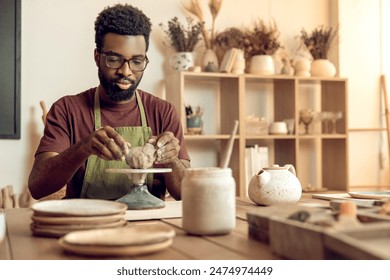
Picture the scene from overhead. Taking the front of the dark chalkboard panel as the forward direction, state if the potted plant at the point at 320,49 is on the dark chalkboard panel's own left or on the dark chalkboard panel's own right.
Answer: on the dark chalkboard panel's own left

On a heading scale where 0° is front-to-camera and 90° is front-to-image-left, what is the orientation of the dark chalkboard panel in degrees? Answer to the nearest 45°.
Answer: approximately 0°

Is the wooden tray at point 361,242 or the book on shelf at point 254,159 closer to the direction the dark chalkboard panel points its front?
the wooden tray

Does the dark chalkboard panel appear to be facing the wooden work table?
yes

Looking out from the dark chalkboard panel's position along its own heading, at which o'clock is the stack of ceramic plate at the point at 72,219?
The stack of ceramic plate is roughly at 12 o'clock from the dark chalkboard panel.

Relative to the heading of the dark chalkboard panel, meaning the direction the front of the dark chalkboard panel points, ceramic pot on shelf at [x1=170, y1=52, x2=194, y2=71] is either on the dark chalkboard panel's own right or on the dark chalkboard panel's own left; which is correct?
on the dark chalkboard panel's own left

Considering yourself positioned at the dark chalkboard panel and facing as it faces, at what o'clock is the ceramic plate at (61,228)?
The ceramic plate is roughly at 12 o'clock from the dark chalkboard panel.

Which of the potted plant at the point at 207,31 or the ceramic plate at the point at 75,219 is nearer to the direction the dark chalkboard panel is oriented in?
the ceramic plate
